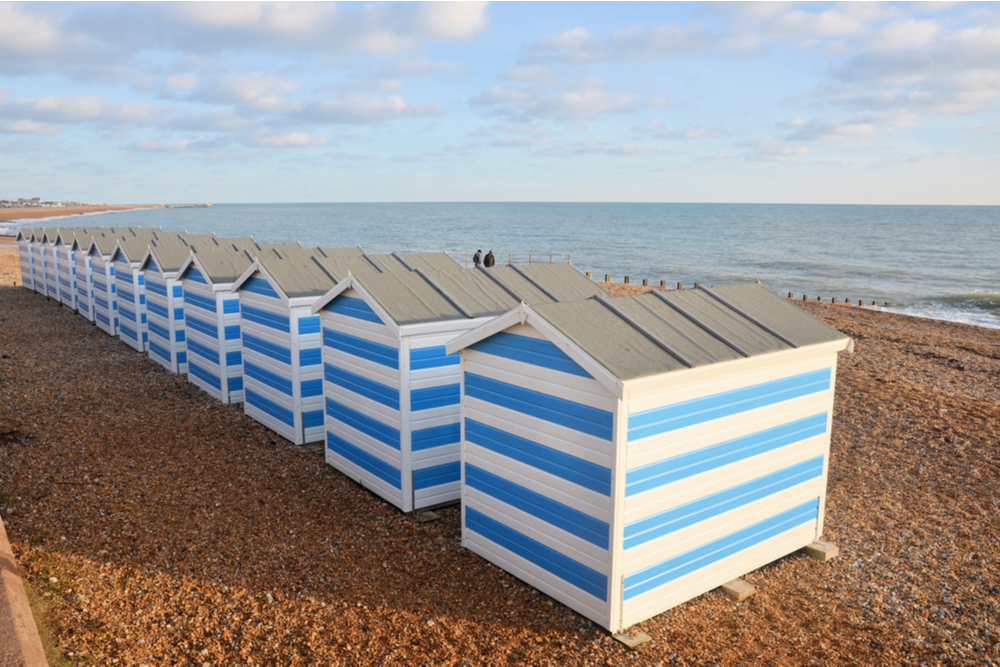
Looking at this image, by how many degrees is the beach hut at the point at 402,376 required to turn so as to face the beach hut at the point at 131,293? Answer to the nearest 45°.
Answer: approximately 90° to its left

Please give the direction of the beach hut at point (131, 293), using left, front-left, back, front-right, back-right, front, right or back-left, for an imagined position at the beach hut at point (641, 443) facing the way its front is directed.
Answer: left

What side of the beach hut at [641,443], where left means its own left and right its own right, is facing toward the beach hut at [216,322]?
left

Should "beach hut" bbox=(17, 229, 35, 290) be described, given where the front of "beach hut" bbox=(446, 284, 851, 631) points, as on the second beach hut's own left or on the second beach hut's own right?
on the second beach hut's own left

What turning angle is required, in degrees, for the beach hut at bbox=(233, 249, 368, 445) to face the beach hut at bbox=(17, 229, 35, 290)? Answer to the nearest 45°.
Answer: approximately 90° to its left

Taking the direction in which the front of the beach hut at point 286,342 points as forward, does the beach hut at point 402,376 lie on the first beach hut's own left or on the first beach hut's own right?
on the first beach hut's own right

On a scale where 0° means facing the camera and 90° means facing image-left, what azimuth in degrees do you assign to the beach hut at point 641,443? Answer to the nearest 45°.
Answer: approximately 225°

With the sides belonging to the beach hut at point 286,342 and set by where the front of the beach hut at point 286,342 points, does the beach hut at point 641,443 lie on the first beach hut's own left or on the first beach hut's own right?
on the first beach hut's own right

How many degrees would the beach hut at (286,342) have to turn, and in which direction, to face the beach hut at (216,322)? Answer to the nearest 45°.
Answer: approximately 90° to its left

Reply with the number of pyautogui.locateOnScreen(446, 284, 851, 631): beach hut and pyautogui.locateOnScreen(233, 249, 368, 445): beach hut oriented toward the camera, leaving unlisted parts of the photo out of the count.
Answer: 0

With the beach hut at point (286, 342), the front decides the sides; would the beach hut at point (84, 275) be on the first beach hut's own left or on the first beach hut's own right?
on the first beach hut's own left

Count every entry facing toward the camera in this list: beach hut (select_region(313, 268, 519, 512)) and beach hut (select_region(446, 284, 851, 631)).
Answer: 0

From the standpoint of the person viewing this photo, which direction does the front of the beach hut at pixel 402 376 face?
facing away from the viewer and to the right of the viewer
